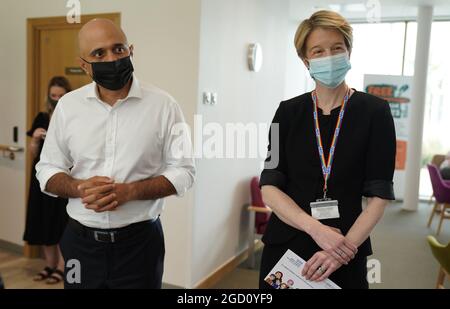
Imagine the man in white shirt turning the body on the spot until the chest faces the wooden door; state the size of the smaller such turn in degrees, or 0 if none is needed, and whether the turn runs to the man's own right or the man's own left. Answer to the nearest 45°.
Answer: approximately 180°

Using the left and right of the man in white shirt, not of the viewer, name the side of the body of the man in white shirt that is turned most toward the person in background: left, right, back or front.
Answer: back

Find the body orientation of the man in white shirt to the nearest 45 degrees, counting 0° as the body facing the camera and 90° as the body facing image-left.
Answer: approximately 0°

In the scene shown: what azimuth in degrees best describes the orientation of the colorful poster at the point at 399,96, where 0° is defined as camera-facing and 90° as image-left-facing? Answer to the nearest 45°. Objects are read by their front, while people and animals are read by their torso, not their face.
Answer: approximately 0°

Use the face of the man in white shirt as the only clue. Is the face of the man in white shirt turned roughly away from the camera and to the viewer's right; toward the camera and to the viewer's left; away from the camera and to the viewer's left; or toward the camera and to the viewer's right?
toward the camera and to the viewer's right

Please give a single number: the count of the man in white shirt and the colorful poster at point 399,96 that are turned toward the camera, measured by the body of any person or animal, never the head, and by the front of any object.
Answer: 2
